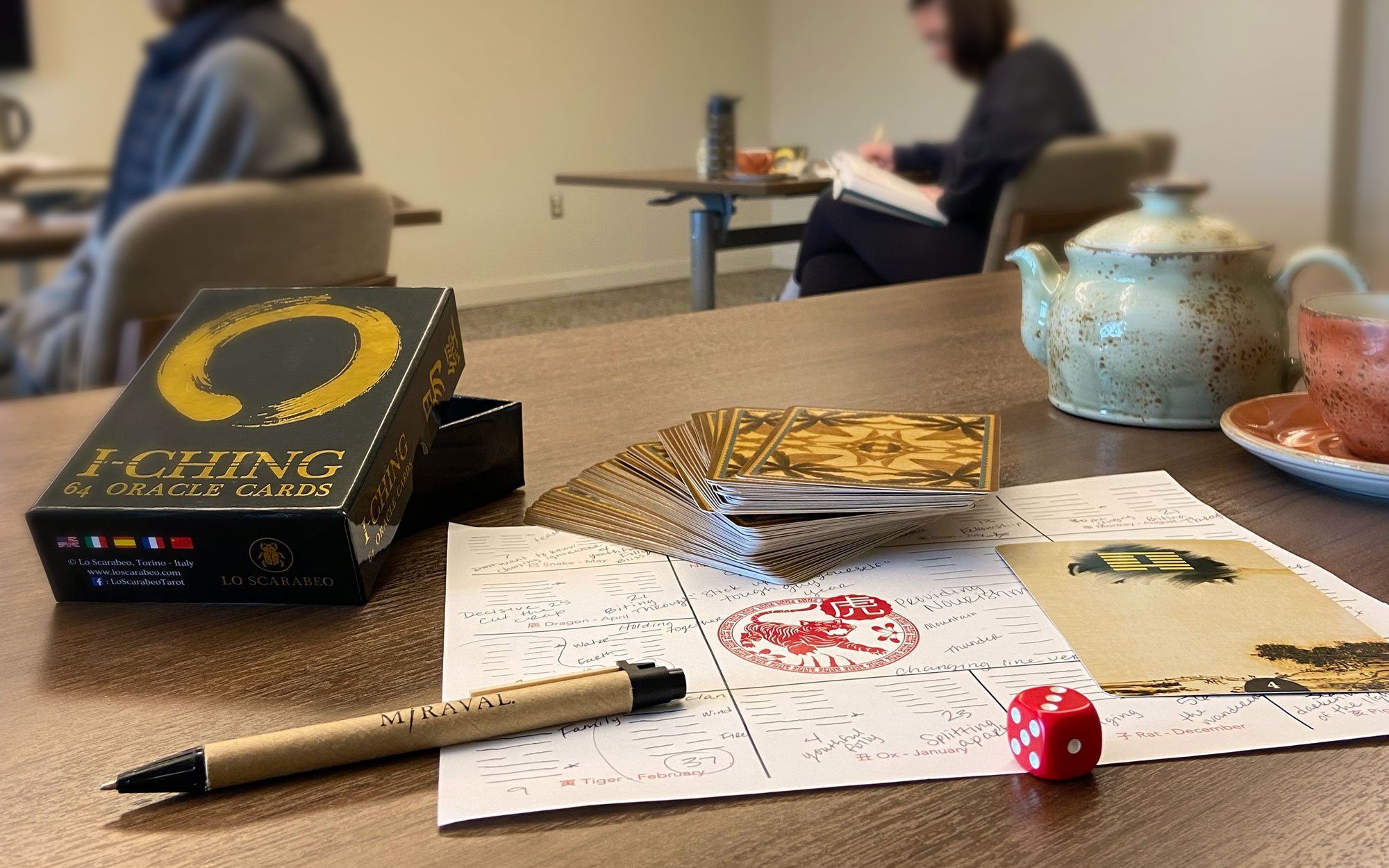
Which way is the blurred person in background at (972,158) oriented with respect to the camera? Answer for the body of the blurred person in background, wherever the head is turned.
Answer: to the viewer's left

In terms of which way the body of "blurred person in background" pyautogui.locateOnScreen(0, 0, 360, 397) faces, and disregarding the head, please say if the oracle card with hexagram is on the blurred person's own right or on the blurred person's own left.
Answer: on the blurred person's own left

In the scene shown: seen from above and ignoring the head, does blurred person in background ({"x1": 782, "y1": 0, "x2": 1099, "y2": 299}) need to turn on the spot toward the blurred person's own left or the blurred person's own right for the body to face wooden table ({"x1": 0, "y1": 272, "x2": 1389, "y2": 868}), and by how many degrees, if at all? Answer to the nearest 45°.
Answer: approximately 90° to the blurred person's own left

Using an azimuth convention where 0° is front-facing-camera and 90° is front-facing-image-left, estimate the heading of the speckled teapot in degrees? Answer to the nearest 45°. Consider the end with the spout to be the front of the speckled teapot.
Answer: approximately 90°

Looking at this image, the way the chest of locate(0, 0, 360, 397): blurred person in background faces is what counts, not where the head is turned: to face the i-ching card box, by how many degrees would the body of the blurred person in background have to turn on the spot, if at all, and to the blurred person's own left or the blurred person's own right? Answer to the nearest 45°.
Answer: approximately 90° to the blurred person's own left

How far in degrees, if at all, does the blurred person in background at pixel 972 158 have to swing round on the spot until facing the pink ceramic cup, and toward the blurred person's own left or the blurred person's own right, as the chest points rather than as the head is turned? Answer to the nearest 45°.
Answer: approximately 90° to the blurred person's own left

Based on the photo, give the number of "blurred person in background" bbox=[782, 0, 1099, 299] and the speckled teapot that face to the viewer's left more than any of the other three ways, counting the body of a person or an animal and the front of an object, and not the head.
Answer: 2
